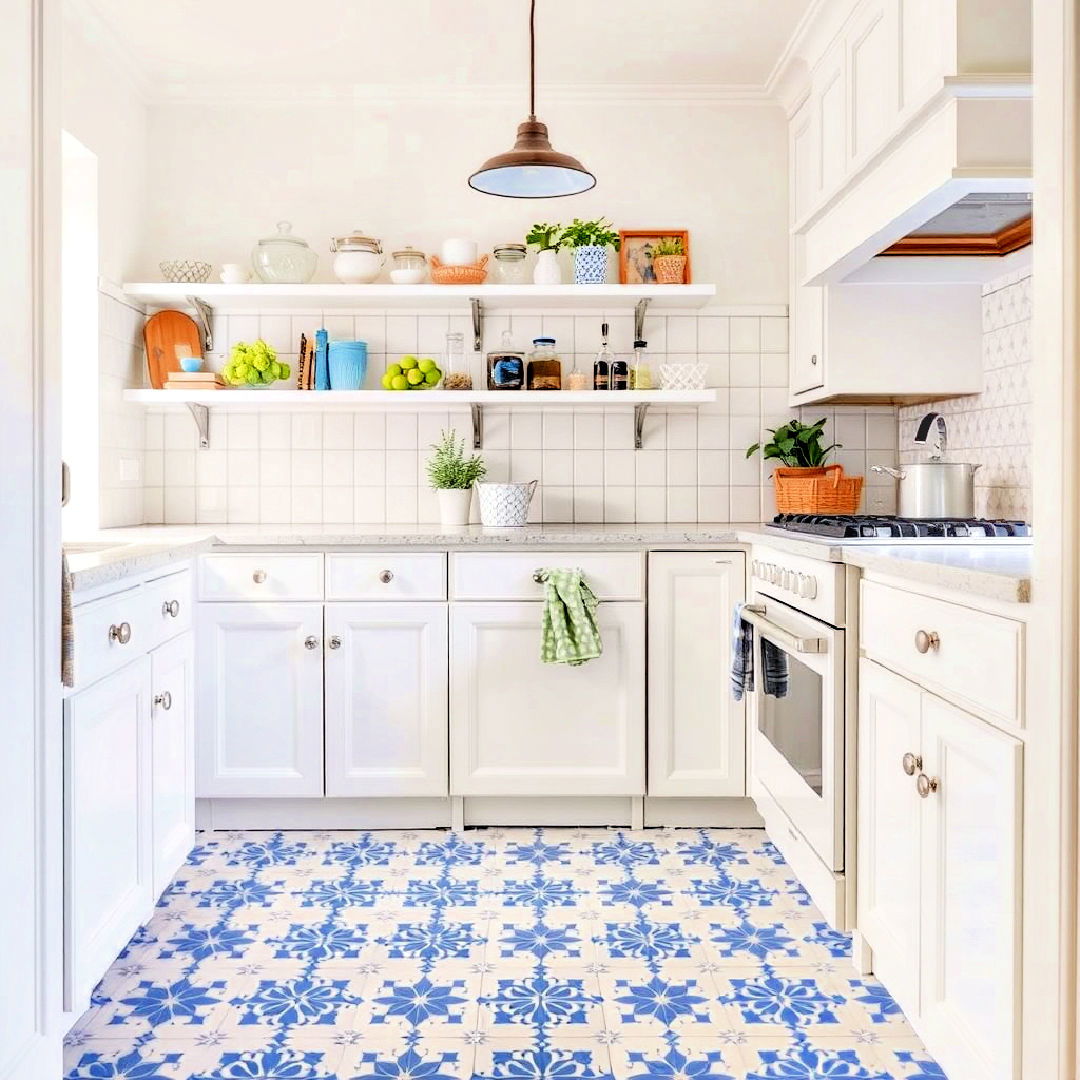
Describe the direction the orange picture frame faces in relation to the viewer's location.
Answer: facing the viewer

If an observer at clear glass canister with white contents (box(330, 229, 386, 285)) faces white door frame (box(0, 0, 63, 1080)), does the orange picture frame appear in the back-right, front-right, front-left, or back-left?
back-left

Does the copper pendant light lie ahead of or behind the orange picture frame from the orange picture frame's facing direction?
ahead

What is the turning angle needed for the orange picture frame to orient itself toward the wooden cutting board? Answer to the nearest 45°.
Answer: approximately 90° to its right
